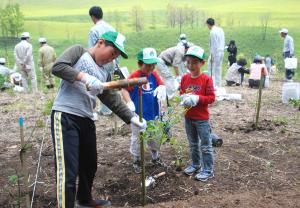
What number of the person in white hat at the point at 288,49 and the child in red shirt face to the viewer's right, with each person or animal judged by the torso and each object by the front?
0

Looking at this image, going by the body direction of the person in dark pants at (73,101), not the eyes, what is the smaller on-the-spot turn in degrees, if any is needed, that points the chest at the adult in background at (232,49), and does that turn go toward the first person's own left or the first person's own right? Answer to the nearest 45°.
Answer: approximately 90° to the first person's own left

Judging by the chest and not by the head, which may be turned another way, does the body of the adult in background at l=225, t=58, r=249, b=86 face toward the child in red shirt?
no

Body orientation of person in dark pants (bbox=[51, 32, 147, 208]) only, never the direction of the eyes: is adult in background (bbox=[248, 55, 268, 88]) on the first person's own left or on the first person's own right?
on the first person's own left

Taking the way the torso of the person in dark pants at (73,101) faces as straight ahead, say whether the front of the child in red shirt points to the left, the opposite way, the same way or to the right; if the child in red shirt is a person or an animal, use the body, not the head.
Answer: to the right

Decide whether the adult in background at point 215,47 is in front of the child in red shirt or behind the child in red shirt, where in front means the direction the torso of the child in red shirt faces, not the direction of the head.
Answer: behind

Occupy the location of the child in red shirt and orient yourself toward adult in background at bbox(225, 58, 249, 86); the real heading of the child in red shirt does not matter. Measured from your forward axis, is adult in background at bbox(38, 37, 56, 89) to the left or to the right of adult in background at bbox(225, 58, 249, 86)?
left
